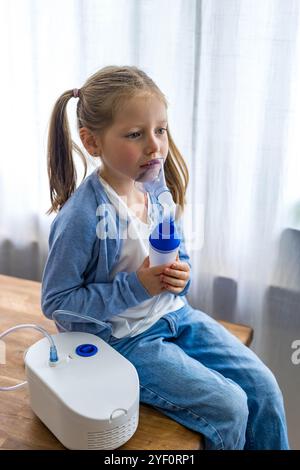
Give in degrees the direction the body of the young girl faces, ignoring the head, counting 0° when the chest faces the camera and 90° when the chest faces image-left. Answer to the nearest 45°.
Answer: approximately 315°

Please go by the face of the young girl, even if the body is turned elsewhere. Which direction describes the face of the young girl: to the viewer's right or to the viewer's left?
to the viewer's right
